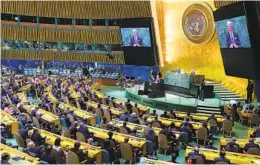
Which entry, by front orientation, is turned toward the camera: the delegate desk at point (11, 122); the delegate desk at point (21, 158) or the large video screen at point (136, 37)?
the large video screen

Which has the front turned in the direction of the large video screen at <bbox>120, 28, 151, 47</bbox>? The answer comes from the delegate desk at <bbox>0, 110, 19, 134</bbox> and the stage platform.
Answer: the delegate desk

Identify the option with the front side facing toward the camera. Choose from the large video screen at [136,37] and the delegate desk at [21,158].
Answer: the large video screen

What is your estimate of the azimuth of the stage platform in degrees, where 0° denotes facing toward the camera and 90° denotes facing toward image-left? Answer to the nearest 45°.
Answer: approximately 45°

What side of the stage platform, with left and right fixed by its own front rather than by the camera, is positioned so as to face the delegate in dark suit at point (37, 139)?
front

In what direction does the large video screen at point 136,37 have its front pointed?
toward the camera

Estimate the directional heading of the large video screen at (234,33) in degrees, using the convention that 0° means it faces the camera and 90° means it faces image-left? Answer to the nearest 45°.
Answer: approximately 45°

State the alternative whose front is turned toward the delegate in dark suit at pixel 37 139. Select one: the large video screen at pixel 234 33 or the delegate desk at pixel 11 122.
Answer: the large video screen

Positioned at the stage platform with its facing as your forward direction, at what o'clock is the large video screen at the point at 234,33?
The large video screen is roughly at 9 o'clock from the stage platform.

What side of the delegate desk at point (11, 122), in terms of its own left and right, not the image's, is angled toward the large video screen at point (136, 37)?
front

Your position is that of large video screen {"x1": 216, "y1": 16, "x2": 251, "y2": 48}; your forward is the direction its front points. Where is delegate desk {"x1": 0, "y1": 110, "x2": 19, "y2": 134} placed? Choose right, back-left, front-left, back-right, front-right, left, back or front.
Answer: front

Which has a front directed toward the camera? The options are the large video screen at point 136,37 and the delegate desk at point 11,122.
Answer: the large video screen

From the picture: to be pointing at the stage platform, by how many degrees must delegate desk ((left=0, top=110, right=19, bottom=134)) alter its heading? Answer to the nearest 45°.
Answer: approximately 45° to its right

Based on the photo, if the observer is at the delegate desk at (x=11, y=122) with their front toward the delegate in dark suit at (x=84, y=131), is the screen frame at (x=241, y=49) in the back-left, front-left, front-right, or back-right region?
front-left
